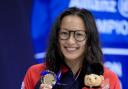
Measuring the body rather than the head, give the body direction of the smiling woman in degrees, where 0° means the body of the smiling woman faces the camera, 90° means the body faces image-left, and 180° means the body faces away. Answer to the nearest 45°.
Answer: approximately 0°
